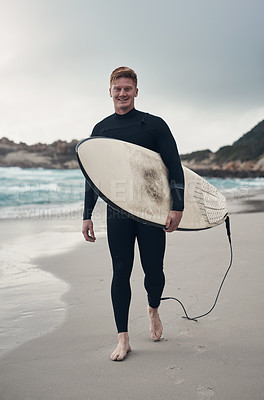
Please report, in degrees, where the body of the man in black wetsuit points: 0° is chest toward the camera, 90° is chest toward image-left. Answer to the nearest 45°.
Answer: approximately 0°
